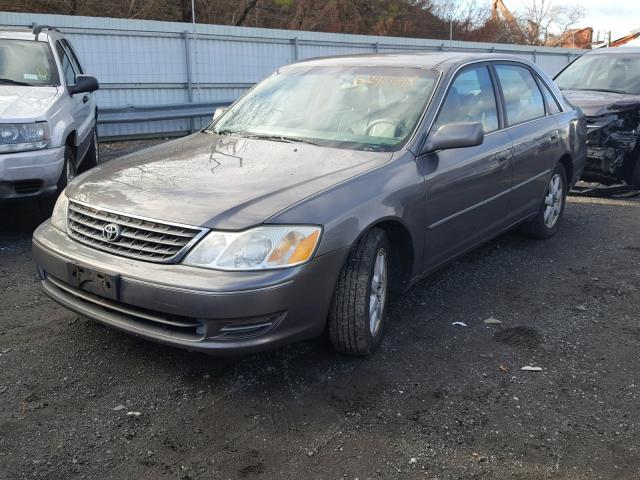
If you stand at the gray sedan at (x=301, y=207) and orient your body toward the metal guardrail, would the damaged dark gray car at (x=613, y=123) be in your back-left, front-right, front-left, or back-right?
front-right

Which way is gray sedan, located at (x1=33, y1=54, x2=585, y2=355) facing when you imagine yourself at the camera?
facing the viewer and to the left of the viewer

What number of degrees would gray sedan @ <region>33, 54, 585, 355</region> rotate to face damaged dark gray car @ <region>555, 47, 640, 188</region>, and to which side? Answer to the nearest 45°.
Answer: approximately 180°

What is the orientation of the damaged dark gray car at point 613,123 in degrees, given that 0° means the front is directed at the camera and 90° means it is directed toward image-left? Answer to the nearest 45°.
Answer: approximately 45°

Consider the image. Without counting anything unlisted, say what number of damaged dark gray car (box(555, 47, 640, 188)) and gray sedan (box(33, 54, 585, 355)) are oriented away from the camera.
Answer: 0

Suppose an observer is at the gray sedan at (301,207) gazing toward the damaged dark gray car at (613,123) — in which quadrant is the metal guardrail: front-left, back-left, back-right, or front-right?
front-left

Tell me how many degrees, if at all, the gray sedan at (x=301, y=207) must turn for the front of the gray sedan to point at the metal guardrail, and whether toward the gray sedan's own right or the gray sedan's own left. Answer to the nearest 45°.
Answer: approximately 135° to the gray sedan's own right

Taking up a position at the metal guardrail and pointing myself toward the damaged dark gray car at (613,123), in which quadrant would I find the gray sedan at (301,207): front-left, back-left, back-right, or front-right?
front-right

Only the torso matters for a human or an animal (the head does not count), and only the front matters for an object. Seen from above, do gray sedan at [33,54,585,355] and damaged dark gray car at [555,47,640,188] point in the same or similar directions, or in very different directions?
same or similar directions
